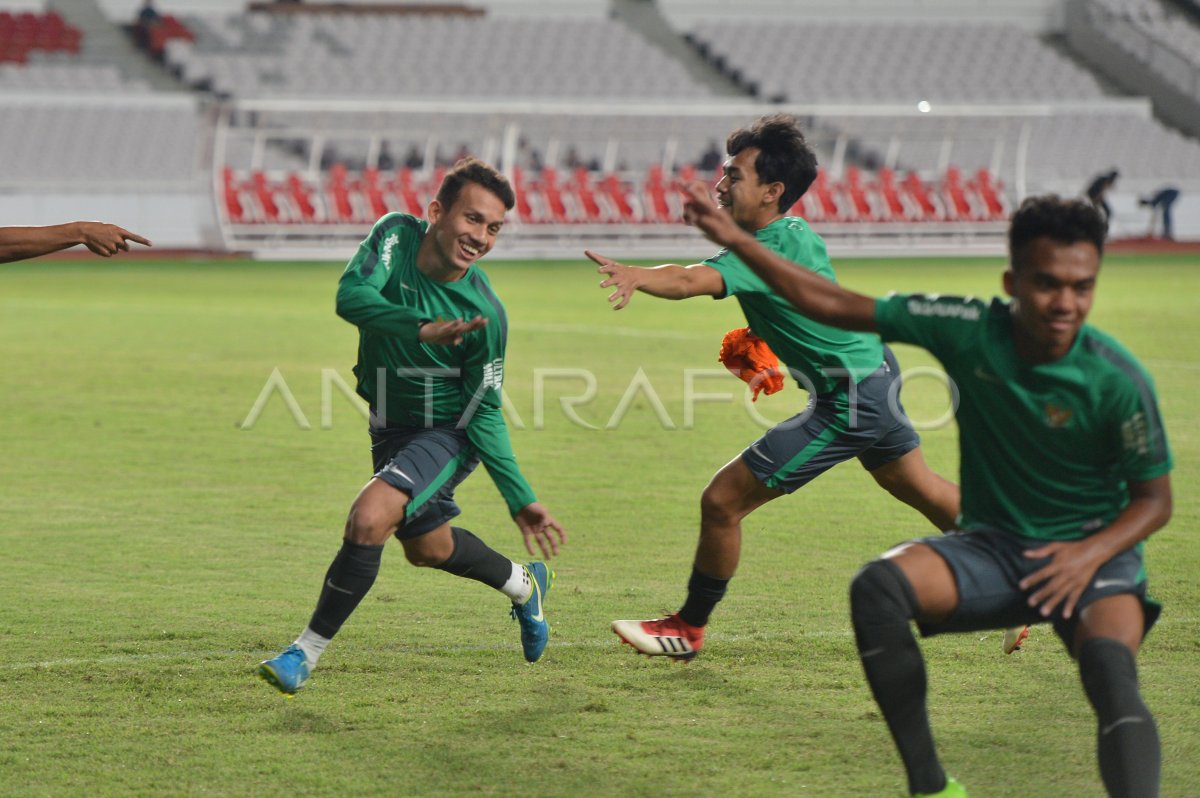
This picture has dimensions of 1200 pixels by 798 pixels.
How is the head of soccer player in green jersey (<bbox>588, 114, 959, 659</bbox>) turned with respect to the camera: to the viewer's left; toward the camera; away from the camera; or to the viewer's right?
to the viewer's left

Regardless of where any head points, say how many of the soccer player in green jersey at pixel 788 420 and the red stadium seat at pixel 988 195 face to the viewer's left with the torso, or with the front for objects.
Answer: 1

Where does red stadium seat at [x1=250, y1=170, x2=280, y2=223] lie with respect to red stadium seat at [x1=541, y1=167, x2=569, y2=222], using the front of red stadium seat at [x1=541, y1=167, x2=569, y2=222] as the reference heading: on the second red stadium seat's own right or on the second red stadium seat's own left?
on the second red stadium seat's own right

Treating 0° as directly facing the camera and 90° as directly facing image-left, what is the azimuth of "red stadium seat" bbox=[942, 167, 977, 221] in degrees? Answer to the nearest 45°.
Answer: approximately 315°

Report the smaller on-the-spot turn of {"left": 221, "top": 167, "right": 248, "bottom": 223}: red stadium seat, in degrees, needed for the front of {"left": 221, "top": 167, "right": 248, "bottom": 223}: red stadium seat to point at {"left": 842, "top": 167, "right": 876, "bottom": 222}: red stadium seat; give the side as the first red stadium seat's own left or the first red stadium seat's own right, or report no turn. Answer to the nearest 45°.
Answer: approximately 45° to the first red stadium seat's own left

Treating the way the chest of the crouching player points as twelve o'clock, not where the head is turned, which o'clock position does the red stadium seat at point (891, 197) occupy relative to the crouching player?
The red stadium seat is roughly at 6 o'clock from the crouching player.

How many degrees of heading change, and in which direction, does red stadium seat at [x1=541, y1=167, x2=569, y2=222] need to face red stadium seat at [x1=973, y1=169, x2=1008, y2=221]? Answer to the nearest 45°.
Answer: approximately 45° to its left

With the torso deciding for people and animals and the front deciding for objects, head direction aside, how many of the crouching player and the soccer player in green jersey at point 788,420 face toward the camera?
1

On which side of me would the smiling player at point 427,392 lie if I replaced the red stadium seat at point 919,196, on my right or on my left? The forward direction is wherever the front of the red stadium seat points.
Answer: on my right

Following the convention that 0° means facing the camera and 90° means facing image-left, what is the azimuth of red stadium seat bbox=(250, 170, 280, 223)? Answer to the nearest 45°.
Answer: approximately 315°

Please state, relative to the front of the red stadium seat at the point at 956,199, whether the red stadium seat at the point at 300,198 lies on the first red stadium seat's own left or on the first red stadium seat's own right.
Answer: on the first red stadium seat's own right
